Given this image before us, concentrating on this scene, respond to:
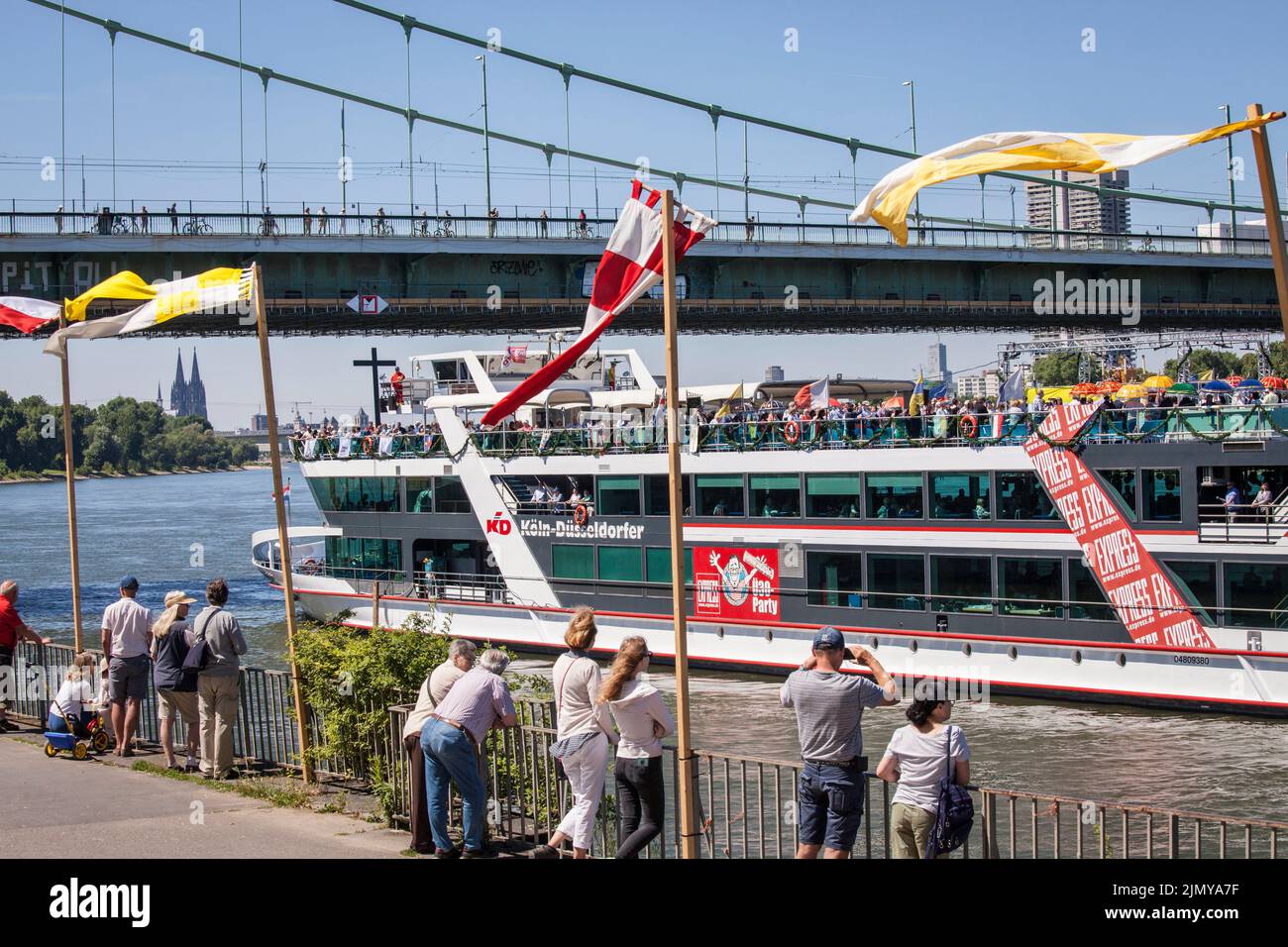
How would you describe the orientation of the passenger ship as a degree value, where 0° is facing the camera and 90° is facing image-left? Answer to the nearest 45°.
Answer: approximately 135°

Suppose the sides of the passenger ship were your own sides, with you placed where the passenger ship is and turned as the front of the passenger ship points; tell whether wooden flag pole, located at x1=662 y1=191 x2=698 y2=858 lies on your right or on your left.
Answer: on your left

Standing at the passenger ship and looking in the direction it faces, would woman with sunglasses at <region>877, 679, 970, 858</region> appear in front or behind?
behind

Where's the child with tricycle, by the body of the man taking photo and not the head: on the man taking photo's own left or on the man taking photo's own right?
on the man taking photo's own left

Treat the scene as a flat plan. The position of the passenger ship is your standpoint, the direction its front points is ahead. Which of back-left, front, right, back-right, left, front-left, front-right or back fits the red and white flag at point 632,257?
back-left

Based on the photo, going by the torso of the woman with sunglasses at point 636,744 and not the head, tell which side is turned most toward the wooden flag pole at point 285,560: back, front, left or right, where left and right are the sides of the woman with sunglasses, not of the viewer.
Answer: left

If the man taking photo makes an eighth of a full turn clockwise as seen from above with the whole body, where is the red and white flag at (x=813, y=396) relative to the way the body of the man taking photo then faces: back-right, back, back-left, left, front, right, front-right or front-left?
front-left

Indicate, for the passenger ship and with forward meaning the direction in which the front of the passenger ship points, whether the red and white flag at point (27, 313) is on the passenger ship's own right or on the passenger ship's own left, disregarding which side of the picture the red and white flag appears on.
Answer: on the passenger ship's own left

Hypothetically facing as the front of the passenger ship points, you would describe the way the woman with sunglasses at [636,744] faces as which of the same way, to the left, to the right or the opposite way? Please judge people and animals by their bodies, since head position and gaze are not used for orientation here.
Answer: to the right

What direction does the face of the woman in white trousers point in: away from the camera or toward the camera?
away from the camera

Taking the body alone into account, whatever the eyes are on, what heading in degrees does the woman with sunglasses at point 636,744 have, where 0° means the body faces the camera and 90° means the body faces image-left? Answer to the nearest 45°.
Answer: approximately 225°

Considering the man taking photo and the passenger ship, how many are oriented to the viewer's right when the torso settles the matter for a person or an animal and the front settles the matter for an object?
0

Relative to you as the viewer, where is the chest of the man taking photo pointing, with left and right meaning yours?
facing away from the viewer

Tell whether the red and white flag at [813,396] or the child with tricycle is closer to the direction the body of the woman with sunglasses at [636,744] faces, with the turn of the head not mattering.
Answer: the red and white flag
